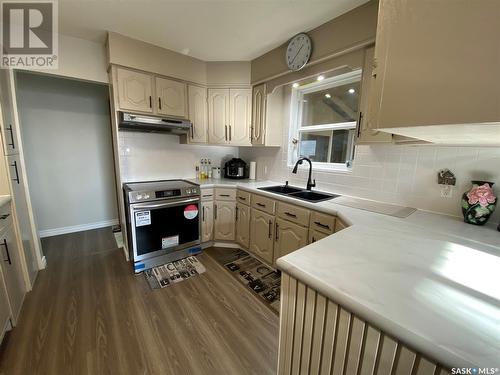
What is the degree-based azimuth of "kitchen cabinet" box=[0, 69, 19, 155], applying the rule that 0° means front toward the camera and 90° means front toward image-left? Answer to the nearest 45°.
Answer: approximately 270°

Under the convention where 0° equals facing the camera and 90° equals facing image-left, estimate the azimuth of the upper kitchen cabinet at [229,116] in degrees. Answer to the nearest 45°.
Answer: approximately 0°

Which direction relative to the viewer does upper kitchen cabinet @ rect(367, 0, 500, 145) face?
to the viewer's left

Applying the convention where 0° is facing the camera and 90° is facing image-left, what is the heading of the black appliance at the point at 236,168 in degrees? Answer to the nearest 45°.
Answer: approximately 0°

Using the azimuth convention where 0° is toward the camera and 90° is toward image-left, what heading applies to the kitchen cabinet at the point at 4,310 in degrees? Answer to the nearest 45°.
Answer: approximately 270°

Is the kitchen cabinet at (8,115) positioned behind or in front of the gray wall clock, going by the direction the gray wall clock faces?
in front

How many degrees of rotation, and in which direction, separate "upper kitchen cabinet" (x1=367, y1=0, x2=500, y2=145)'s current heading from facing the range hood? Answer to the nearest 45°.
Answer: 0° — it already faces it

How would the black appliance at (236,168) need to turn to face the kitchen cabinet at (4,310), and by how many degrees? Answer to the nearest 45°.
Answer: approximately 45° to its right

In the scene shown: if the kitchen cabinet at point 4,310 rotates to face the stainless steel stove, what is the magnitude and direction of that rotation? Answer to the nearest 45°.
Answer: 0° — it already faces it
